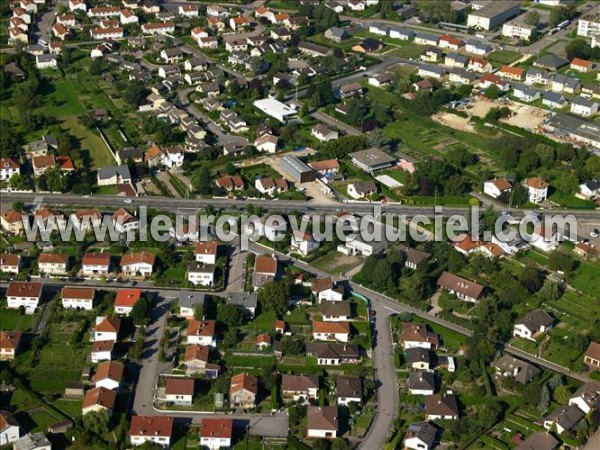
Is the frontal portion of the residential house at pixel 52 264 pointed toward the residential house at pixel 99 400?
yes

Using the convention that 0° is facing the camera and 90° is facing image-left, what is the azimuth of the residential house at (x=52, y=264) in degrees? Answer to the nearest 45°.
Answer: approximately 0°

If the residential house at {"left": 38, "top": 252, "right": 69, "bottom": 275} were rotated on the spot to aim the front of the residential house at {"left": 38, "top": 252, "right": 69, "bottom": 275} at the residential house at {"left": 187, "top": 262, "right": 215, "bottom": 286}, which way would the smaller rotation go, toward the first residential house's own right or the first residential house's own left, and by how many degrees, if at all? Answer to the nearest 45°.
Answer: approximately 45° to the first residential house's own left

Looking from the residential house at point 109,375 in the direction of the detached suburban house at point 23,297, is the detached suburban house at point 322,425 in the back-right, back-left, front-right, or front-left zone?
back-right

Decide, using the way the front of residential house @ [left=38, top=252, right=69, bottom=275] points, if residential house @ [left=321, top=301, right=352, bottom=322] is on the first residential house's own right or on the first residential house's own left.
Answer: on the first residential house's own left

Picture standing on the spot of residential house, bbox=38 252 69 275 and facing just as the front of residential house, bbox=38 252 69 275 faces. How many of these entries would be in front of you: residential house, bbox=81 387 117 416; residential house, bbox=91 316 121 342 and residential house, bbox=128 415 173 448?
3

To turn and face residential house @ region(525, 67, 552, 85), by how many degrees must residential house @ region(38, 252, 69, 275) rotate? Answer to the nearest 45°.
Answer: approximately 90° to its left

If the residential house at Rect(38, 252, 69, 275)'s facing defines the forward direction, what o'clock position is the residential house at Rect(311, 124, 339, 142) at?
the residential house at Rect(311, 124, 339, 142) is roughly at 8 o'clock from the residential house at Rect(38, 252, 69, 275).

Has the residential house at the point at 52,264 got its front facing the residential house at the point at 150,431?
yes

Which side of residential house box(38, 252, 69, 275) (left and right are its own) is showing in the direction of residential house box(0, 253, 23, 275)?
right

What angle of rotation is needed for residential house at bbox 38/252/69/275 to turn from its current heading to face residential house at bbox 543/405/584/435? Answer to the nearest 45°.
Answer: approximately 45° to its left

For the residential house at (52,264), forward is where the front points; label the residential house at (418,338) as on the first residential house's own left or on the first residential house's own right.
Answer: on the first residential house's own left

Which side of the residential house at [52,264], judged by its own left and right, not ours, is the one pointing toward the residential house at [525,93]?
left

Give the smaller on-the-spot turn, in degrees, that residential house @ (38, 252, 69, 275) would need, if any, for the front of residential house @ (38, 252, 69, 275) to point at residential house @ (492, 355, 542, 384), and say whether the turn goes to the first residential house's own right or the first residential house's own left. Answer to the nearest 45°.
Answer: approximately 45° to the first residential house's own left

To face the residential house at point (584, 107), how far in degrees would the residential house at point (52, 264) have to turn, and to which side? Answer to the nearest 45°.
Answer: approximately 90° to its left

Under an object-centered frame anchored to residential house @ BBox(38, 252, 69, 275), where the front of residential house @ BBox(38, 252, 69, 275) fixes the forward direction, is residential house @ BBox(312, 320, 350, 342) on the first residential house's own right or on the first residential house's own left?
on the first residential house's own left

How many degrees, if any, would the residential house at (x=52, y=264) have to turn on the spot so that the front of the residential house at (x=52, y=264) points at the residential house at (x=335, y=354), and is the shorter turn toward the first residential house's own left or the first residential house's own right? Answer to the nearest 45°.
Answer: approximately 45° to the first residential house's own left

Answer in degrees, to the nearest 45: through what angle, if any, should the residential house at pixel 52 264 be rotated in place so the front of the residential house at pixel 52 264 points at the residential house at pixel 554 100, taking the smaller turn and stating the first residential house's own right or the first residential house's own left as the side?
approximately 90° to the first residential house's own left
